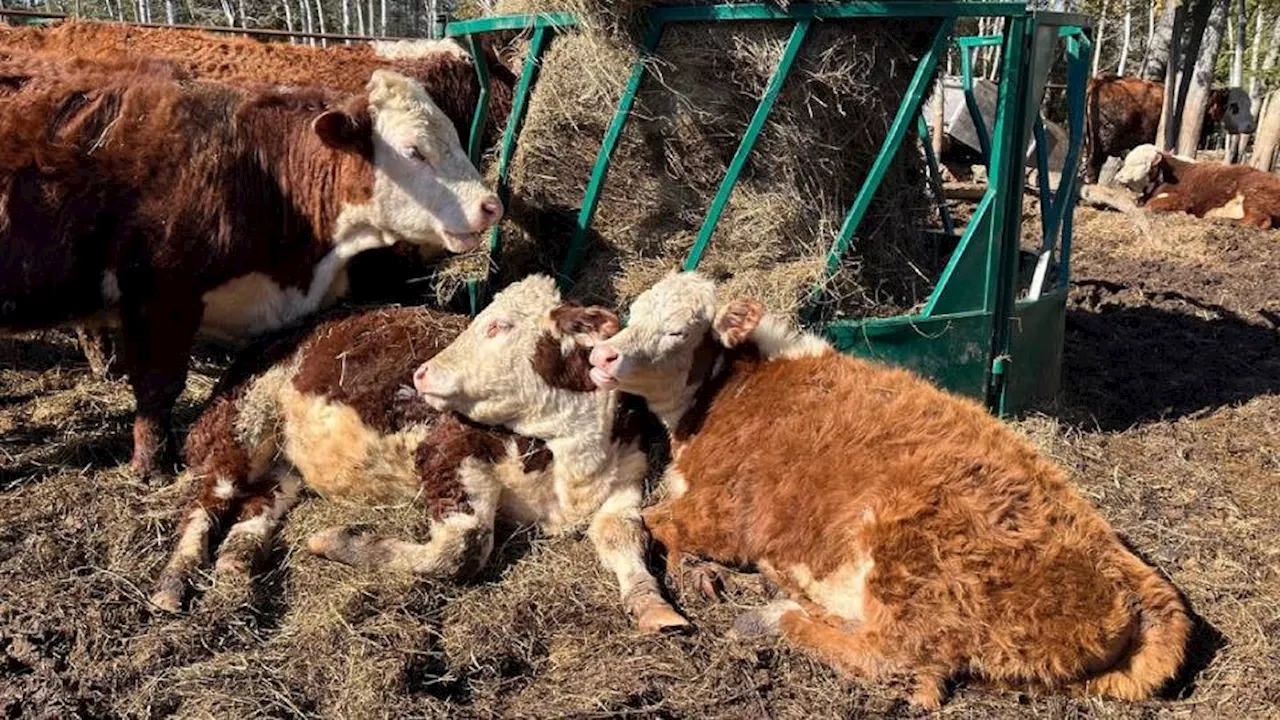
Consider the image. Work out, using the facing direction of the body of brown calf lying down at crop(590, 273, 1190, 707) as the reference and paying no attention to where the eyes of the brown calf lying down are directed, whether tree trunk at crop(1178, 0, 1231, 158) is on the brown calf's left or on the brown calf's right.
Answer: on the brown calf's right

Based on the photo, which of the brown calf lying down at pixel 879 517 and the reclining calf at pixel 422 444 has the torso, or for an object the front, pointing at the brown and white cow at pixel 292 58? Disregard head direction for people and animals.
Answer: the brown calf lying down

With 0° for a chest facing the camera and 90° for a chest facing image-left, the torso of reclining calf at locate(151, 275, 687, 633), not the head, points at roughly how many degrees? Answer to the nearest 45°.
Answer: approximately 315°

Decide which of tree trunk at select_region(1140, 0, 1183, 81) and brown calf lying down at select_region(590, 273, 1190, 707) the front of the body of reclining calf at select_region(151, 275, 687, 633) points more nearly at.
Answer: the brown calf lying down

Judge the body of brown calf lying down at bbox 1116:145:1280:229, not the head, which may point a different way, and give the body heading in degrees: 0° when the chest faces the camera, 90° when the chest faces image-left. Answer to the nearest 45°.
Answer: approximately 90°

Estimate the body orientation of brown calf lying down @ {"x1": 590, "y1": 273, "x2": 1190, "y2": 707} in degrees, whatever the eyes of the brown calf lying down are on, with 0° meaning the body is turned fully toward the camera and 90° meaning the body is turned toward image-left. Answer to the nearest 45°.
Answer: approximately 135°

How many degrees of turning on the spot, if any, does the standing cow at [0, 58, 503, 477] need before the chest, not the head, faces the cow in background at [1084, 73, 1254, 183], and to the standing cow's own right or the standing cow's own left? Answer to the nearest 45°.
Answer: approximately 45° to the standing cow's own left

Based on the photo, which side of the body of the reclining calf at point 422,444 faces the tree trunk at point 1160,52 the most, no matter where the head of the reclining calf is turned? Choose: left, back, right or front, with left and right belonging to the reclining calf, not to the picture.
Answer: left

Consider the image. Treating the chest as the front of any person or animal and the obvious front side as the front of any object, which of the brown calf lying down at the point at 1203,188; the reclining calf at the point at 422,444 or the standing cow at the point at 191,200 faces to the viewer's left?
the brown calf lying down

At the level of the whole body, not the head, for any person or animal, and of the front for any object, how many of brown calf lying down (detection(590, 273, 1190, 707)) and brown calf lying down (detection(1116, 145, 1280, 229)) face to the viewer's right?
0

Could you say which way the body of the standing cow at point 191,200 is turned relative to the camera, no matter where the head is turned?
to the viewer's right

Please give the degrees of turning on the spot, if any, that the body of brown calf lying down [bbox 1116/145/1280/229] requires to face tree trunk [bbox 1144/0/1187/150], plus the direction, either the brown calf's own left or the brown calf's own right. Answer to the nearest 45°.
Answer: approximately 90° to the brown calf's own right

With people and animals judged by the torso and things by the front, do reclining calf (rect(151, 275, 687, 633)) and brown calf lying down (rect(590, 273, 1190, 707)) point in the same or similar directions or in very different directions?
very different directions
